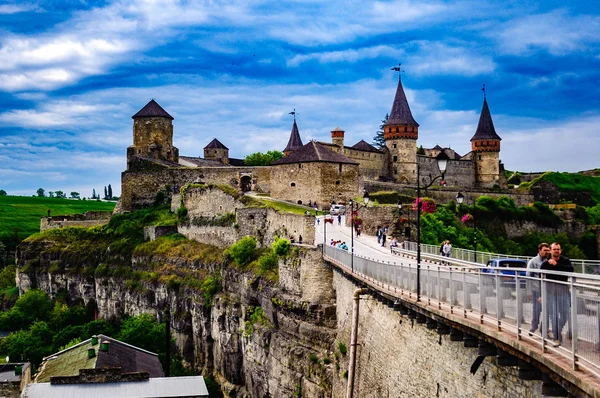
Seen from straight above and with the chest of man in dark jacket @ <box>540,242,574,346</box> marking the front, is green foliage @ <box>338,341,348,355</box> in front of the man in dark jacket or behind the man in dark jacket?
behind

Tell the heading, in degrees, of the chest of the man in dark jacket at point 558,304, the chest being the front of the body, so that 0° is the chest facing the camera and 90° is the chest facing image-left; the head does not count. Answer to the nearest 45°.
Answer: approximately 0°
